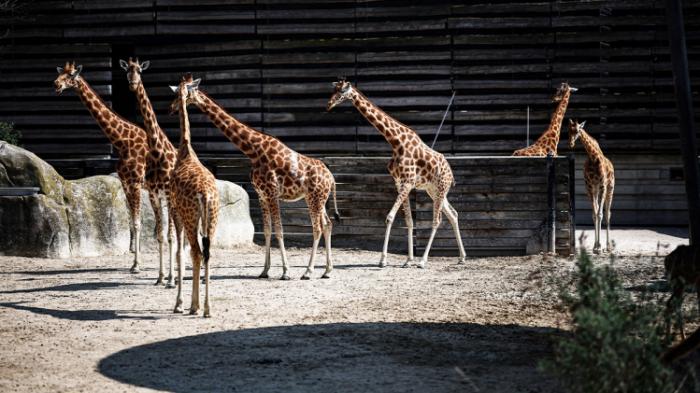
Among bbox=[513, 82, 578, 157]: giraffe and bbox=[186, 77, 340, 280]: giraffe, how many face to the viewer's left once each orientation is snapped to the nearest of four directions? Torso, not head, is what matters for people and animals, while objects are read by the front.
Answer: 1

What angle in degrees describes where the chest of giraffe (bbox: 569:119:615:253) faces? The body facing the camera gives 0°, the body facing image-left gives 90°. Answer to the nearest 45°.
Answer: approximately 45°

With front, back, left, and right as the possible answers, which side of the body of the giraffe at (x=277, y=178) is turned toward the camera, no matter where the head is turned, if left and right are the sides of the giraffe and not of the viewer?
left

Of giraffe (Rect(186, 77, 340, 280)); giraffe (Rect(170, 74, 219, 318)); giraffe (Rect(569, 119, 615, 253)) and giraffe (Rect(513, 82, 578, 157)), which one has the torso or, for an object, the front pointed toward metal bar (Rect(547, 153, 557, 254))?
giraffe (Rect(569, 119, 615, 253))

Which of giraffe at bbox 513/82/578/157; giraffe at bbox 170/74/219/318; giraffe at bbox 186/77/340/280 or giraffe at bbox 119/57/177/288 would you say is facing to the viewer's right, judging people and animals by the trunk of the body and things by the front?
giraffe at bbox 513/82/578/157

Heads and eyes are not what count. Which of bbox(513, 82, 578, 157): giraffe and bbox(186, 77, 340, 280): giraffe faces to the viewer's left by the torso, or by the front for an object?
bbox(186, 77, 340, 280): giraffe

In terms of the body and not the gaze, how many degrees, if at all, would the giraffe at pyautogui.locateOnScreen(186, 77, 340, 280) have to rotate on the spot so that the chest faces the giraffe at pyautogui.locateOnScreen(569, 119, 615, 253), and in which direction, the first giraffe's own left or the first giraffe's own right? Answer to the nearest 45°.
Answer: approximately 135° to the first giraffe's own right

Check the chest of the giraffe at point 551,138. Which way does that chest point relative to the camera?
to the viewer's right

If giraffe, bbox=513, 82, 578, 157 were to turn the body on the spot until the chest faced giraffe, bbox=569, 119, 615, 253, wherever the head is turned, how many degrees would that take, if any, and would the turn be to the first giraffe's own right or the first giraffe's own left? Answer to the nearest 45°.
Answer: approximately 45° to the first giraffe's own right
